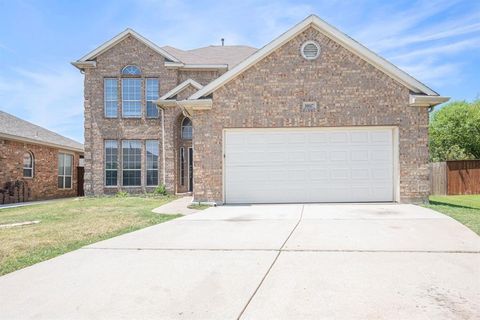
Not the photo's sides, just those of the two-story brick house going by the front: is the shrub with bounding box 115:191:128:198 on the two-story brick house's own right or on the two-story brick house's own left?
on the two-story brick house's own right

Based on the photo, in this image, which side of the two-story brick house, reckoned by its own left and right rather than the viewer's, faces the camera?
front

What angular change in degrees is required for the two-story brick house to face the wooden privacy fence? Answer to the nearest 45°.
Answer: approximately 135° to its left

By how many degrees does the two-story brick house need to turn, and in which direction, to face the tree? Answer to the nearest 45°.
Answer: approximately 135° to its left
